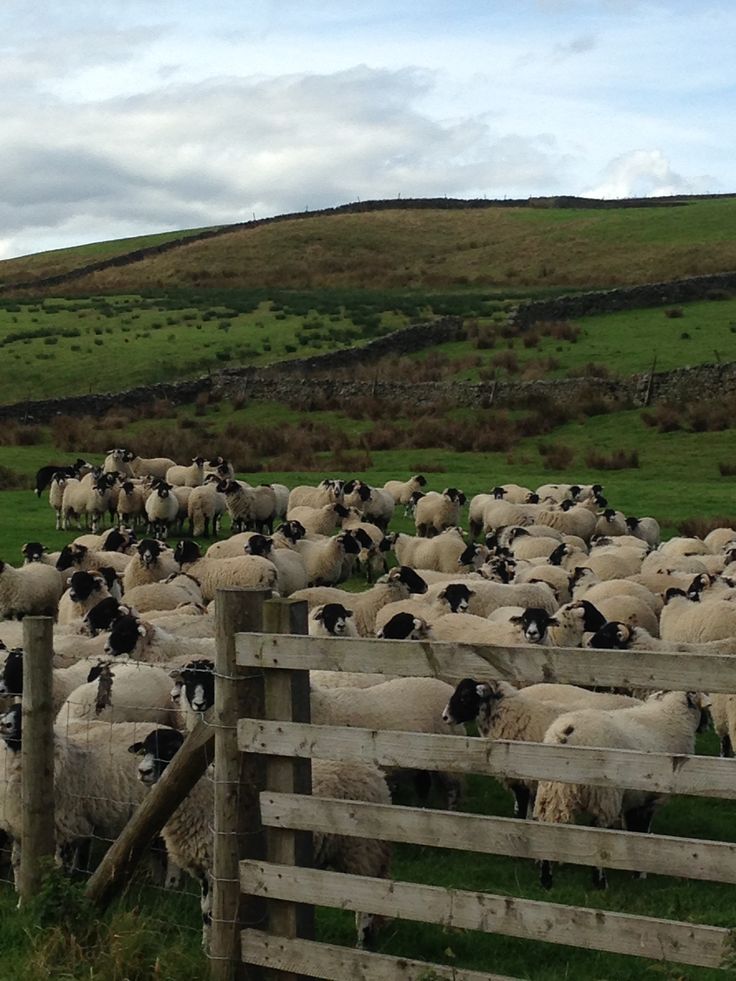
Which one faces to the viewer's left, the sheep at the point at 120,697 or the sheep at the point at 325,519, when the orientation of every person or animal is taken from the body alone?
the sheep at the point at 120,697

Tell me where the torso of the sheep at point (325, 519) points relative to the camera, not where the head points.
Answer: to the viewer's right

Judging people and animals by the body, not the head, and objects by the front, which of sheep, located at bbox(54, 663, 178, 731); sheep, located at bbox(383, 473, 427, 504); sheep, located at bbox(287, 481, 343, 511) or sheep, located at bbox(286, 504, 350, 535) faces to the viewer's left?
sheep, located at bbox(54, 663, 178, 731)

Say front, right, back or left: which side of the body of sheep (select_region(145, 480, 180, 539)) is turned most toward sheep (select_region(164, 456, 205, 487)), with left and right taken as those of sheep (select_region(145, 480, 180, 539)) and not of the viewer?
back

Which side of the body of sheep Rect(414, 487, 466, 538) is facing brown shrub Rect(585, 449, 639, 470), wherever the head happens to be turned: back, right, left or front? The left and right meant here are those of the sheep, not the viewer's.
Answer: front

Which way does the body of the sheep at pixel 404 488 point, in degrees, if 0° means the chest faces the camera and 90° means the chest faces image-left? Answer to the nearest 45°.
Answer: approximately 270°

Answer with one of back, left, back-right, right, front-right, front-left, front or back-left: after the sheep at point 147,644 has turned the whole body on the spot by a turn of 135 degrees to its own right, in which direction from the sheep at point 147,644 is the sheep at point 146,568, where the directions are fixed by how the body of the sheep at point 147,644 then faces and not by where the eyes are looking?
front-left

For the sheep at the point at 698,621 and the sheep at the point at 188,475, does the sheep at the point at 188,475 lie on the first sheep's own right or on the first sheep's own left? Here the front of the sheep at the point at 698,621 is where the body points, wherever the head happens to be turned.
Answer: on the first sheep's own right

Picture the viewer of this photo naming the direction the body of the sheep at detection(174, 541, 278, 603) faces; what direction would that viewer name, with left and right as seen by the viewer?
facing to the left of the viewer

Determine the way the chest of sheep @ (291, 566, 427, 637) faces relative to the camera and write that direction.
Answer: to the viewer's right
